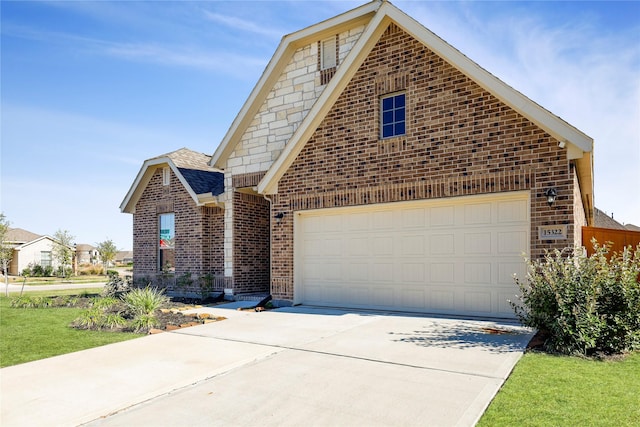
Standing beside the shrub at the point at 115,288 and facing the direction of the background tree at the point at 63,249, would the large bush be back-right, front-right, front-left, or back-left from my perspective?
back-right

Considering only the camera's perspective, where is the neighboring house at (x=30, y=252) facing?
facing the viewer and to the right of the viewer

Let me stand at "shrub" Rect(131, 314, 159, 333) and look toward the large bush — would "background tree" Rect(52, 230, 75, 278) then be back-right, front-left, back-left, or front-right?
back-left

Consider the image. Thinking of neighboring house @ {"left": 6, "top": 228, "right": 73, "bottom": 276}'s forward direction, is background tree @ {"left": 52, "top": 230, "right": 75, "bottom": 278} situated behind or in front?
in front

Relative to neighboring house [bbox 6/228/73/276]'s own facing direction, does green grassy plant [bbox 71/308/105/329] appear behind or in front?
in front
